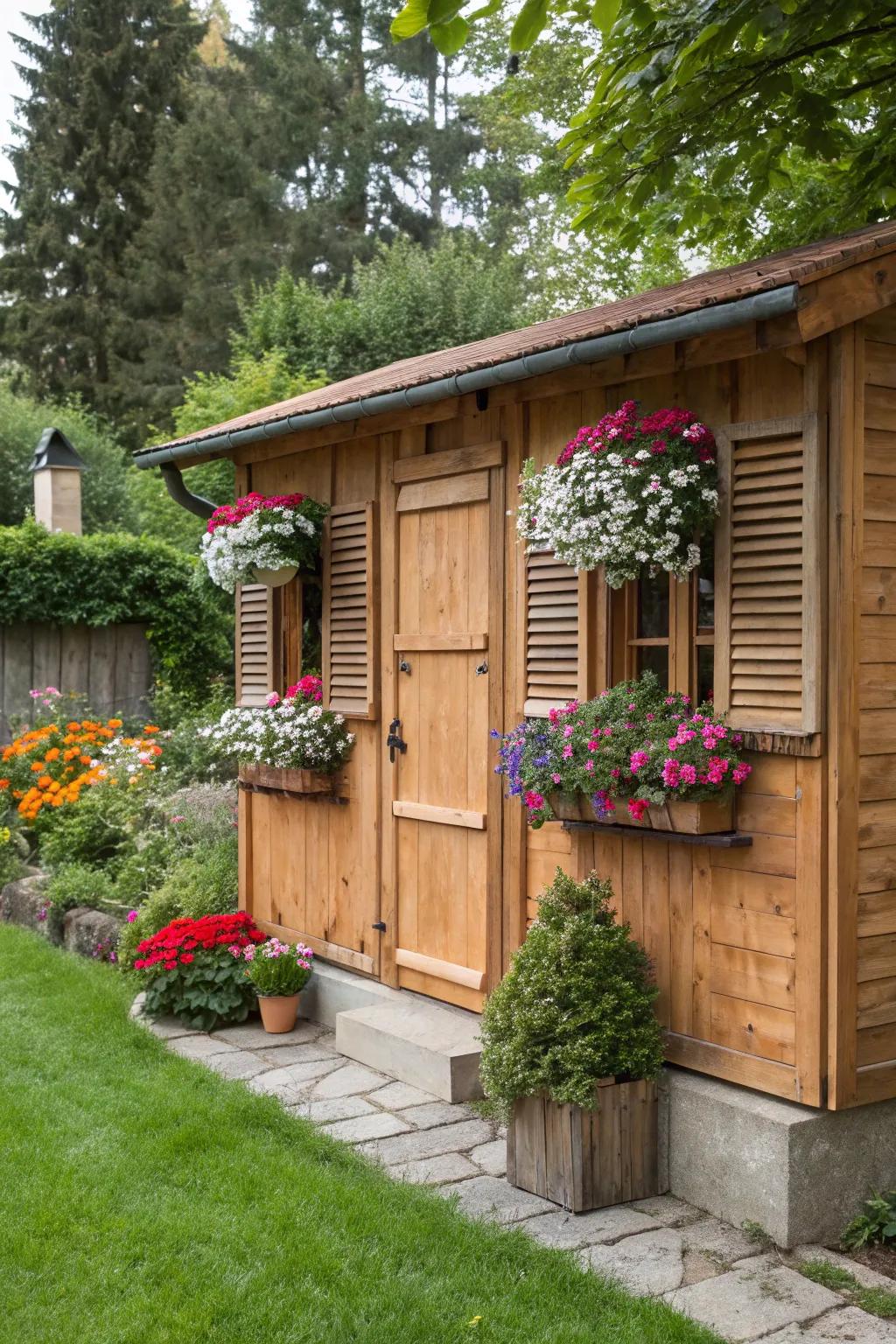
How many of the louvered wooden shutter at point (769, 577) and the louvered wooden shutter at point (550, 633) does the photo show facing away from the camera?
0

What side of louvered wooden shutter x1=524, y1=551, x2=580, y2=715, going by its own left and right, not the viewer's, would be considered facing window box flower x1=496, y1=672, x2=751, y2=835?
left

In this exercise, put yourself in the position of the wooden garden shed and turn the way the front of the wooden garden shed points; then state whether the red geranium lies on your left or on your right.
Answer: on your right

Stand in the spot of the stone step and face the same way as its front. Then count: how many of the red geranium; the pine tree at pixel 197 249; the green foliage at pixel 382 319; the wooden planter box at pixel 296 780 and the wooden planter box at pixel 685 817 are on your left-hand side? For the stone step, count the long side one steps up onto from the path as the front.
1

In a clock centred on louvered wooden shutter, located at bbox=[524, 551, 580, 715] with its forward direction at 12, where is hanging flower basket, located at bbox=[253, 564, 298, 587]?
The hanging flower basket is roughly at 3 o'clock from the louvered wooden shutter.

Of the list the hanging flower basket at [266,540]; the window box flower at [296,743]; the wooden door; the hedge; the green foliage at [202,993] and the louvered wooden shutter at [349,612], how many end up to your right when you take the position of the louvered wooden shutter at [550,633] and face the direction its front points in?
6

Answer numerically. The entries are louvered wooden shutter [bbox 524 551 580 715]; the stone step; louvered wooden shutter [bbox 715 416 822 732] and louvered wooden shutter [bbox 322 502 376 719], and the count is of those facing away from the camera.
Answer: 0

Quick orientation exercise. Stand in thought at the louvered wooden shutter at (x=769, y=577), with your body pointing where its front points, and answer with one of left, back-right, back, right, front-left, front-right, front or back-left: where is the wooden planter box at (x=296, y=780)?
right

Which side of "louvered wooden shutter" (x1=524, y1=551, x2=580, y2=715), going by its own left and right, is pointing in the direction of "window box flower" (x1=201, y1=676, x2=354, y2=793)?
right

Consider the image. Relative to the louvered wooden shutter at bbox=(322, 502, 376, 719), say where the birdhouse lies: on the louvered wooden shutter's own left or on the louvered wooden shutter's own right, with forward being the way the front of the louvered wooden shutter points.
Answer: on the louvered wooden shutter's own right

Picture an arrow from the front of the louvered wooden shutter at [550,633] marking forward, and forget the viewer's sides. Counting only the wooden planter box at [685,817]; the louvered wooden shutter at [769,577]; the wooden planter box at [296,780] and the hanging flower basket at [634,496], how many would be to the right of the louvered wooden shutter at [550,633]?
1

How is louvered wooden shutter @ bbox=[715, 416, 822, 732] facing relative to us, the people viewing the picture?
facing the viewer and to the left of the viewer

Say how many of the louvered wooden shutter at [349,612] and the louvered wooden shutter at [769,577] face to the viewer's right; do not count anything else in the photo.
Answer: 0

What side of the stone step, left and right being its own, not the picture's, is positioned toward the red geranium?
right

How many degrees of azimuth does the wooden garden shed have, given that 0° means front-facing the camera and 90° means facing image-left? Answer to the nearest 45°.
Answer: approximately 45°

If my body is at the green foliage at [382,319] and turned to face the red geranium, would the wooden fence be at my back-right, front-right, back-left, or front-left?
front-right
